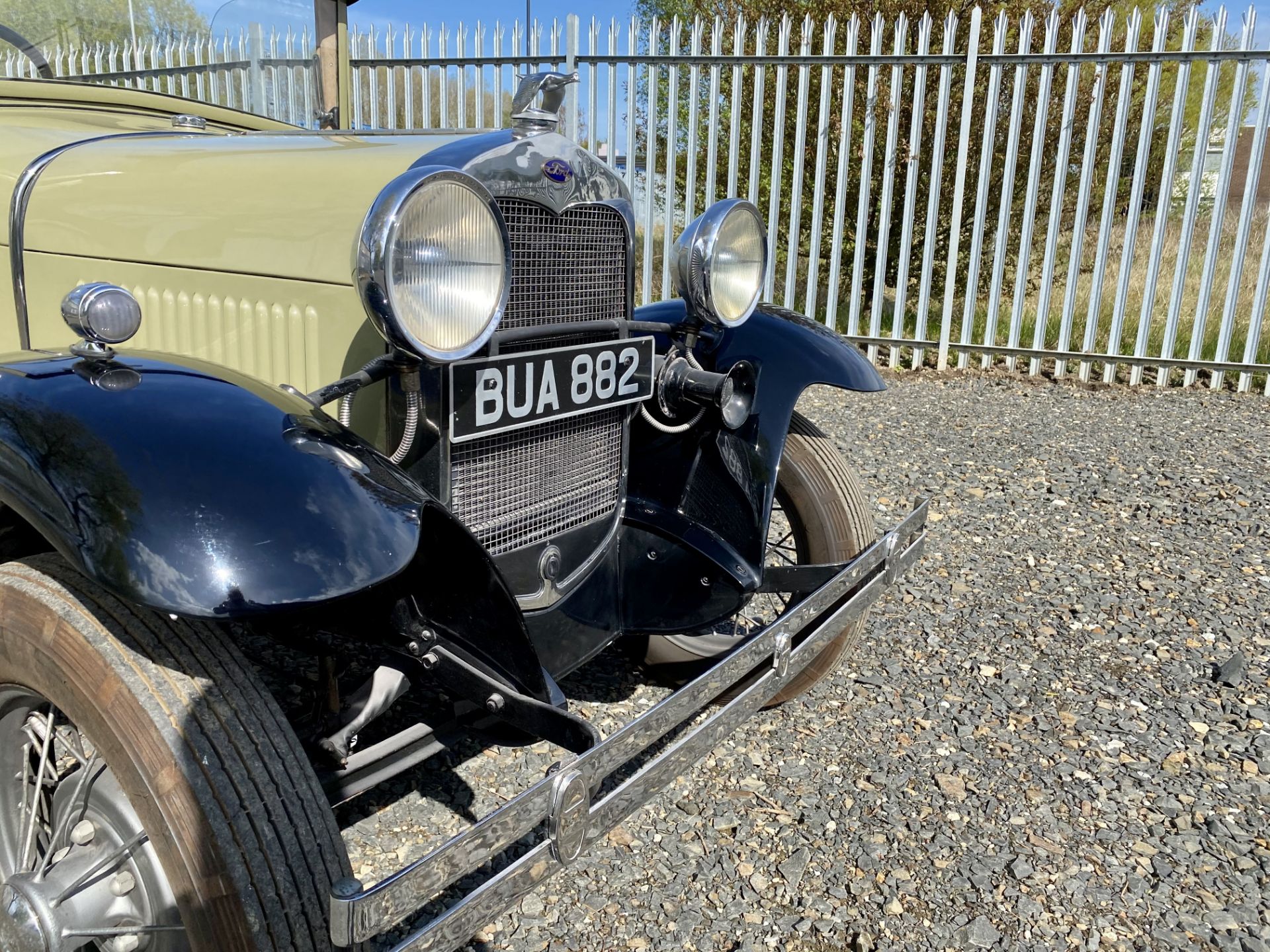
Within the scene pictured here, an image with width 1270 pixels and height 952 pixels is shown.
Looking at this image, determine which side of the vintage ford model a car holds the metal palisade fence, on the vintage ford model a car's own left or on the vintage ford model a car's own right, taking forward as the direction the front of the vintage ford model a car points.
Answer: on the vintage ford model a car's own left

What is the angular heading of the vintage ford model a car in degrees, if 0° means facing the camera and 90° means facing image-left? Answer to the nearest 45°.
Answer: approximately 315°
